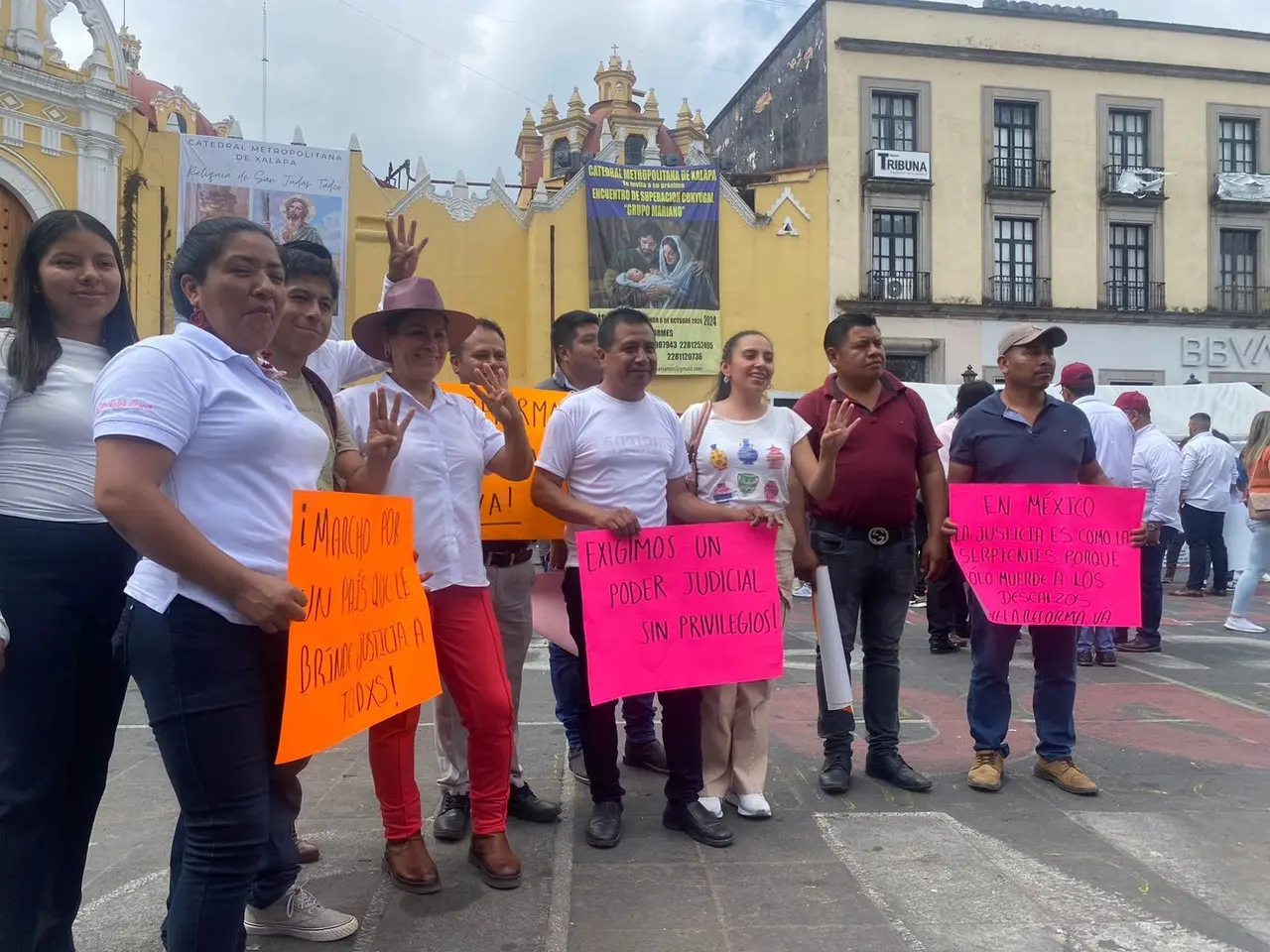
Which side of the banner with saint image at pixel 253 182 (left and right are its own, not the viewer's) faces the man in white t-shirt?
front

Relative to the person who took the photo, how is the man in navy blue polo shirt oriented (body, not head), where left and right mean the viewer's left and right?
facing the viewer

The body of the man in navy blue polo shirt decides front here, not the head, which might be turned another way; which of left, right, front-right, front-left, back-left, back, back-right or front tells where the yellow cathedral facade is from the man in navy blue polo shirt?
back-right

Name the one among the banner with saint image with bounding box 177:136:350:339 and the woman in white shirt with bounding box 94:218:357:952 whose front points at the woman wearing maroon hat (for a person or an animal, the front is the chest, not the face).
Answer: the banner with saint image

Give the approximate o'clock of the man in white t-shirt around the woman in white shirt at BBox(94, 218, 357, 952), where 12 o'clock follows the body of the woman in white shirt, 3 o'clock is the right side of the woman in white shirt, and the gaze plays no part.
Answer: The man in white t-shirt is roughly at 9 o'clock from the woman in white shirt.

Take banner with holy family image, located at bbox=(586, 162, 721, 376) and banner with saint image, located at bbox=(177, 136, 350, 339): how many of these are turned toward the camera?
2

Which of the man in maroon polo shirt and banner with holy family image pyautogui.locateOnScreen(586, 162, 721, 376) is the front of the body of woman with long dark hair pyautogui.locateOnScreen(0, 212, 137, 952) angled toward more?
the man in maroon polo shirt

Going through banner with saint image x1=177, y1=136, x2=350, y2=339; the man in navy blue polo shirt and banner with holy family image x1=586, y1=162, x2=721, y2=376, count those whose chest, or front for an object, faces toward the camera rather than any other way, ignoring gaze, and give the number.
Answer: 3

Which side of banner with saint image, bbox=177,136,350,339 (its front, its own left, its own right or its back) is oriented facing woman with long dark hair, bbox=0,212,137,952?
front

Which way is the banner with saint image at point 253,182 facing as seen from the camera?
toward the camera

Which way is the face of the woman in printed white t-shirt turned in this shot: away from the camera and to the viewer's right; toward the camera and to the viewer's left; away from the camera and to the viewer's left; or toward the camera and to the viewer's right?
toward the camera and to the viewer's right

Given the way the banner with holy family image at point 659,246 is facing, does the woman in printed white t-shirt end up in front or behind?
in front

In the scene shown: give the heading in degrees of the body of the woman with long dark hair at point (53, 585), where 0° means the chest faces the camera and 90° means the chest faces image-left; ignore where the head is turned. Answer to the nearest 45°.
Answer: approximately 315°

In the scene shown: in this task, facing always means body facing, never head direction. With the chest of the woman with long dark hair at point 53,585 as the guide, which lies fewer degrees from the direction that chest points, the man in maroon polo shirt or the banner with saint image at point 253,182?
the man in maroon polo shirt

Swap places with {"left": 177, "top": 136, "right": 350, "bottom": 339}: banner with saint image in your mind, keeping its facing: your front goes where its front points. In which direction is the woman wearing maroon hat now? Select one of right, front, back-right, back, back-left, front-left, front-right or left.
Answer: front

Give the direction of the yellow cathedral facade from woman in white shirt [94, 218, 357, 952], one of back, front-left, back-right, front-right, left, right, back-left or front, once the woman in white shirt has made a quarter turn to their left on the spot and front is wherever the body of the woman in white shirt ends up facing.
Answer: front-left
